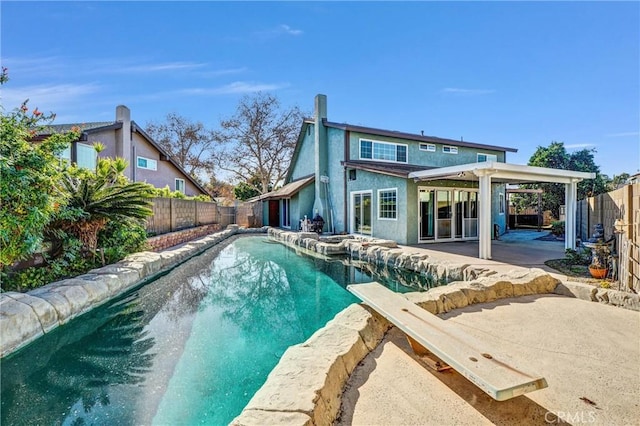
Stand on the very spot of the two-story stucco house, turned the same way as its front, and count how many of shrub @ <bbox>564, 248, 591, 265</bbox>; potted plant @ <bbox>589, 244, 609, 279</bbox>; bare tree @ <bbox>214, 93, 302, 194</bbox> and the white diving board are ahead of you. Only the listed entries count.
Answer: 1

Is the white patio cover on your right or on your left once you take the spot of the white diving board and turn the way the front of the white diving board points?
on your right

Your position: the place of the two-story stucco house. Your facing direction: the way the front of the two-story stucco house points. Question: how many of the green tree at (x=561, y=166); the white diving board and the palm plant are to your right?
1

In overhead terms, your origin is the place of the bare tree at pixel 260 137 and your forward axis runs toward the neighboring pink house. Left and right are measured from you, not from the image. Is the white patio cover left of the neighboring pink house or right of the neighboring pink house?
left

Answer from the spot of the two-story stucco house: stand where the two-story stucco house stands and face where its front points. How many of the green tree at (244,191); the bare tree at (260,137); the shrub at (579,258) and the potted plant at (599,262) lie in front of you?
2

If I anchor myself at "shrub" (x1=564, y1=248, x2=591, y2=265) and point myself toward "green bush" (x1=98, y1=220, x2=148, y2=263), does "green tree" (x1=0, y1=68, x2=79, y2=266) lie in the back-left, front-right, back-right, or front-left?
front-left

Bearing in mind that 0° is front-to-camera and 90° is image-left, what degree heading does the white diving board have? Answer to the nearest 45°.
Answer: approximately 135°

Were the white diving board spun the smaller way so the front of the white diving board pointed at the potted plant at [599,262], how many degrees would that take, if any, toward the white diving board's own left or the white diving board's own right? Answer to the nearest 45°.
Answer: approximately 90° to the white diving board's own right
